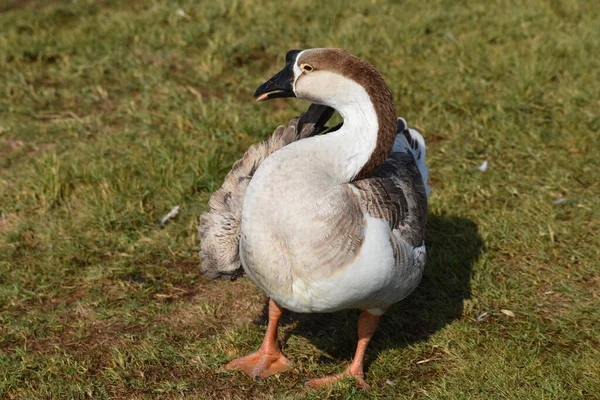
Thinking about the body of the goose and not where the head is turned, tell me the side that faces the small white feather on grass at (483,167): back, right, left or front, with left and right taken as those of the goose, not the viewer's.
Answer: back

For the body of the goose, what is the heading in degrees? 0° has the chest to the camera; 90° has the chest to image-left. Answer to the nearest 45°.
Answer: approximately 45°

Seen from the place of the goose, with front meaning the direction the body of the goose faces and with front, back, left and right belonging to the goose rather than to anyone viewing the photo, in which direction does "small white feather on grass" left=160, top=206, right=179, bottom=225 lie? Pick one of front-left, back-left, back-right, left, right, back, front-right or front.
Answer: right
